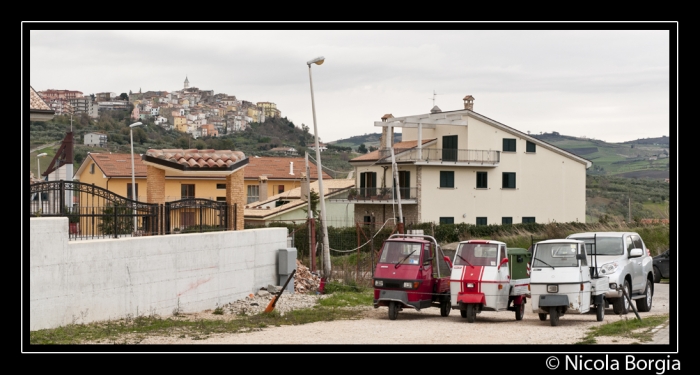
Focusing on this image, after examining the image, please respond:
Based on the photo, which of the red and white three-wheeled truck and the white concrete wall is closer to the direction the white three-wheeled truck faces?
the white concrete wall

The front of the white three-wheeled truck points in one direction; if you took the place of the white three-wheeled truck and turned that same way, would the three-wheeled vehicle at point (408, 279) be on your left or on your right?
on your right

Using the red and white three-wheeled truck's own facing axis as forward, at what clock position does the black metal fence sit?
The black metal fence is roughly at 1 o'clock from the red and white three-wheeled truck.

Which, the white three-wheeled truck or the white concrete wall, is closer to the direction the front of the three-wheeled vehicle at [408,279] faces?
the white concrete wall

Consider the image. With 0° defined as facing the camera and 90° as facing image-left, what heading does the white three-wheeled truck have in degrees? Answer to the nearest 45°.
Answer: approximately 45°

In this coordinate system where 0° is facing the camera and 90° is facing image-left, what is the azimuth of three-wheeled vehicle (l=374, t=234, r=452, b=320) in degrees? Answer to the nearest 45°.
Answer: approximately 45°

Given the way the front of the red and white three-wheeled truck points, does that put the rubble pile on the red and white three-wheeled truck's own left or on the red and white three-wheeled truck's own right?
on the red and white three-wheeled truck's own right

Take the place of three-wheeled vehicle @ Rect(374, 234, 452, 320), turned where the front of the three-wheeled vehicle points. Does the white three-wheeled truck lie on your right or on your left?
on your left
